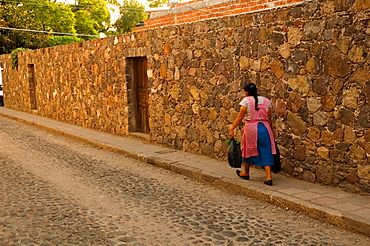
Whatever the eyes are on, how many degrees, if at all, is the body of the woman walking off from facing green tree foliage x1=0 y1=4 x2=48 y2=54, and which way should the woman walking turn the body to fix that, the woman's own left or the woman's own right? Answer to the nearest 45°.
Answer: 0° — they already face it

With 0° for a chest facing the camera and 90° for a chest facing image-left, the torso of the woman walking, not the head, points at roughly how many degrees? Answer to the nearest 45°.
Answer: approximately 135°

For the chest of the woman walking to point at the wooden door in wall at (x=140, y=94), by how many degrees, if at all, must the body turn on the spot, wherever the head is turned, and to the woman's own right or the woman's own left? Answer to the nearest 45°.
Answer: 0° — they already face it

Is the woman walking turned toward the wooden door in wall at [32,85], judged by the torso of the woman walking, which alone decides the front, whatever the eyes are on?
yes
